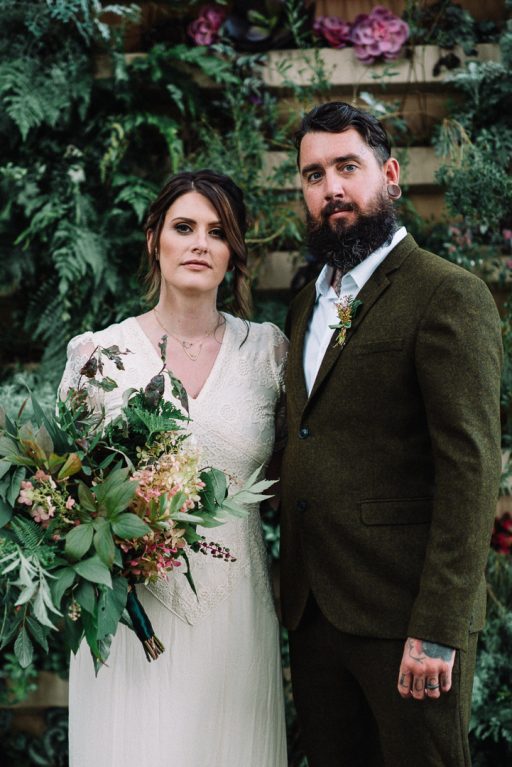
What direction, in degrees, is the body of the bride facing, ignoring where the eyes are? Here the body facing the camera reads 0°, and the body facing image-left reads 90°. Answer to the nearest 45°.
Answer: approximately 0°

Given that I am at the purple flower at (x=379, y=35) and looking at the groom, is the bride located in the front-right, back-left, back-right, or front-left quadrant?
front-right

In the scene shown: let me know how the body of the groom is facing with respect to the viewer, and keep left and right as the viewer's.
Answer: facing the viewer and to the left of the viewer

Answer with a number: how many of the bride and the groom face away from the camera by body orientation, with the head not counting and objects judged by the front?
0

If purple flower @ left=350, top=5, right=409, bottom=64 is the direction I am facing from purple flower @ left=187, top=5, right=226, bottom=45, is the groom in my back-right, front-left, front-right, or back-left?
front-right
